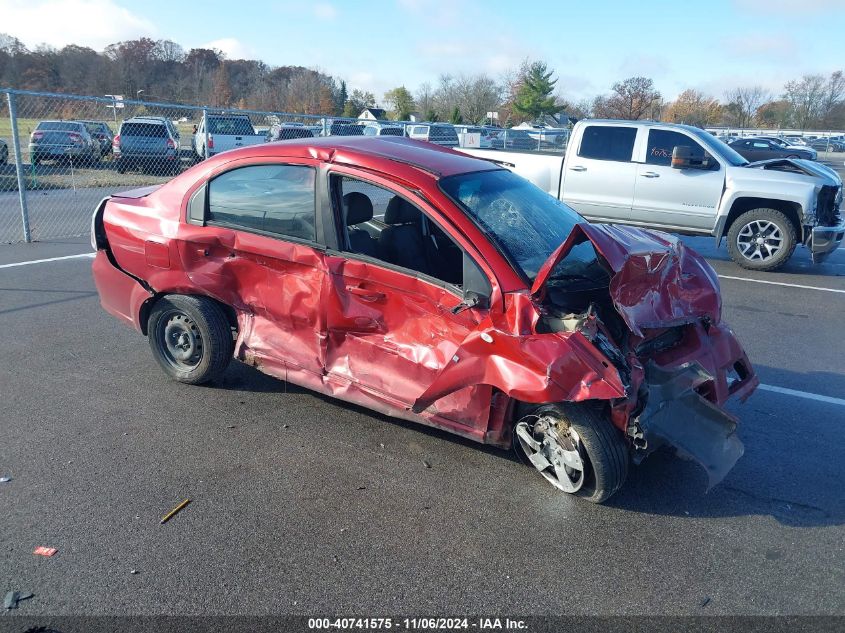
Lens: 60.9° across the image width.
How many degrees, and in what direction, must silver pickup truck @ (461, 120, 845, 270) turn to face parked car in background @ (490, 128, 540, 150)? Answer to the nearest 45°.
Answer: approximately 90° to its left

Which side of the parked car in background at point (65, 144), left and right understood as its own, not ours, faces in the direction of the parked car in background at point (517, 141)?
right

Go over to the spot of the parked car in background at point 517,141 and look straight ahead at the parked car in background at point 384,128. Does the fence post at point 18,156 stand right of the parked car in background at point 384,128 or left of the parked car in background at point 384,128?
left

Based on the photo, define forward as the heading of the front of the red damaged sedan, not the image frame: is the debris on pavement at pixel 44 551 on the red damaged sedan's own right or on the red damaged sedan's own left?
on the red damaged sedan's own right

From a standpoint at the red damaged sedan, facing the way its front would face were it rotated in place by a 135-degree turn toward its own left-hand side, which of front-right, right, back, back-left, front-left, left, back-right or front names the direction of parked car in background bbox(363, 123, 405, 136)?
front

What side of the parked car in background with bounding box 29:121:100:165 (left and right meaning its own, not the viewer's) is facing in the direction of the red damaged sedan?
back

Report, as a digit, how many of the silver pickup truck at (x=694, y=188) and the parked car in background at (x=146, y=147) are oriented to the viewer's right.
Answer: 1

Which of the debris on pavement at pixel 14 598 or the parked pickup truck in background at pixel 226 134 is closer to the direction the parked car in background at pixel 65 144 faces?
the parked pickup truck in background

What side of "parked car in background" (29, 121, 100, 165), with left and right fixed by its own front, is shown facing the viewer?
back

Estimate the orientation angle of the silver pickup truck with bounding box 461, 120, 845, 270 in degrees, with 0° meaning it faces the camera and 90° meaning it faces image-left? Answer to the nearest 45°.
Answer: approximately 270°

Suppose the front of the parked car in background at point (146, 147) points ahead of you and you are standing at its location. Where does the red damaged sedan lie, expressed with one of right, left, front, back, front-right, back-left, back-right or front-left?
back

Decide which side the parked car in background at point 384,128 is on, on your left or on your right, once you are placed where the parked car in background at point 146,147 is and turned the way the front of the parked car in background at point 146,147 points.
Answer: on your right

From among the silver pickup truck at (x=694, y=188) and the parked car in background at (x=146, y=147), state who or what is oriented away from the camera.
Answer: the parked car in background

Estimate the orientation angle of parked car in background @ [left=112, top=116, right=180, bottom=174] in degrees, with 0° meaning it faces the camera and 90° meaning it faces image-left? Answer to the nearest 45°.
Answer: approximately 180°

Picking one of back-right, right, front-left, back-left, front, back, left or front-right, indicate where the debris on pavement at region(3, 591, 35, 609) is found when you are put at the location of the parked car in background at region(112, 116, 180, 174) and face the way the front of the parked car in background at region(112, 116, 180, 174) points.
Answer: back

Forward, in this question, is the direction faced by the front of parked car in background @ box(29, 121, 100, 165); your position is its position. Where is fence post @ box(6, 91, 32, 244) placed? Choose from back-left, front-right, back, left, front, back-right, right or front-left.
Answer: back
